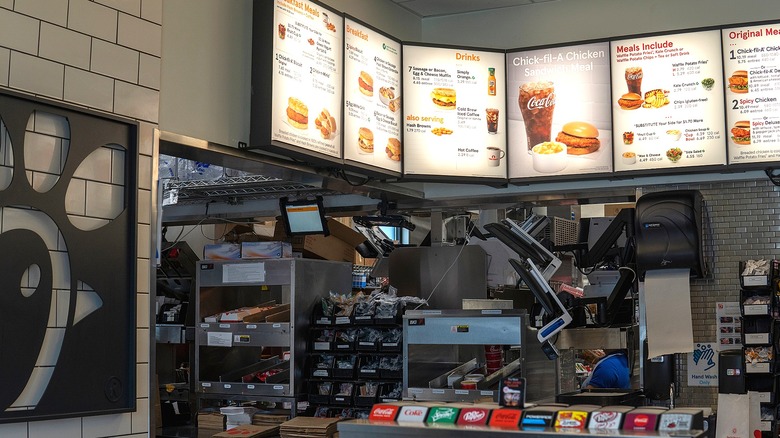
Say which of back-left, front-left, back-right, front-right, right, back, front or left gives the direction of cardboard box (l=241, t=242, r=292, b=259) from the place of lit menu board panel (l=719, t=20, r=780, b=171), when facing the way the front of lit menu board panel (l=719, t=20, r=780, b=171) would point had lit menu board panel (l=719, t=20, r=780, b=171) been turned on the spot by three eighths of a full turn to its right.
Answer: front-left

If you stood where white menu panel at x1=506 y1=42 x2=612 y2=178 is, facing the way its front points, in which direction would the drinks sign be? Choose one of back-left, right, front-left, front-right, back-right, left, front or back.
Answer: right

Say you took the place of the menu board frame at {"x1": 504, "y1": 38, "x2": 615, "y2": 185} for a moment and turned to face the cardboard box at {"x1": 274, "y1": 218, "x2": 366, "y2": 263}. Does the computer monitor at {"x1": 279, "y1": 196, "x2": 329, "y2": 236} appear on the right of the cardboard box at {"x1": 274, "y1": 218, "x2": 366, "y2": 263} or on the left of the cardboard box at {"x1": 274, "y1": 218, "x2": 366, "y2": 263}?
left

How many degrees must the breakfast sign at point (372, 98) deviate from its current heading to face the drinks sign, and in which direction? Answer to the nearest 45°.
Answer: approximately 90° to its left

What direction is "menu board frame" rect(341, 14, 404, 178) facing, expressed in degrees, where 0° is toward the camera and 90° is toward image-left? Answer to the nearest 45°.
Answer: approximately 315°

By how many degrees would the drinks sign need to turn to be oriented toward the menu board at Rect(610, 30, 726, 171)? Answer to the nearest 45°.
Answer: approximately 90° to its left

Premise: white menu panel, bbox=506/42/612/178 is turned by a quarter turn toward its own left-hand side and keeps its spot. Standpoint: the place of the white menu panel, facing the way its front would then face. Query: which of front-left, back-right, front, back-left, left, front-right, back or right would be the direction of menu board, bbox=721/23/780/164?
front

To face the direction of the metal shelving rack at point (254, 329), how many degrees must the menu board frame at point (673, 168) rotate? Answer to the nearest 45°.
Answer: approximately 90° to its right

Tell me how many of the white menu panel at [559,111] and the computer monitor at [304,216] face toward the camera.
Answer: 2

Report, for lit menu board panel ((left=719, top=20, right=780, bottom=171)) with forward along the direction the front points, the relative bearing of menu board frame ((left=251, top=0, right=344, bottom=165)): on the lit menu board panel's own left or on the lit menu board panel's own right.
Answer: on the lit menu board panel's own right

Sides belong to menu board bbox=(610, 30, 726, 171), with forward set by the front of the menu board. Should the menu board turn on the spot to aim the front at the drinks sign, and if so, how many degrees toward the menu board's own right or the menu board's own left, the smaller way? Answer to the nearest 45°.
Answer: approximately 90° to the menu board's own right
